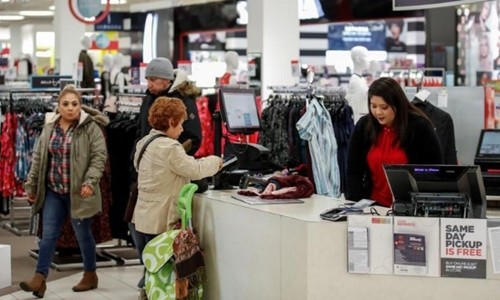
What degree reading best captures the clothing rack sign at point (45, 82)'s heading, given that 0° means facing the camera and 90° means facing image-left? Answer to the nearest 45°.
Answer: approximately 0°

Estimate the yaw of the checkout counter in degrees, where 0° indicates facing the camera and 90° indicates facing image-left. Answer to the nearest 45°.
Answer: approximately 0°

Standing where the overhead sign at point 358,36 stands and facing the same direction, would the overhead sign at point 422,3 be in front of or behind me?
in front

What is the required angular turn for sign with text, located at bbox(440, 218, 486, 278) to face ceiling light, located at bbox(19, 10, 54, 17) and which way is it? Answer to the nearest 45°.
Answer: approximately 135° to its right

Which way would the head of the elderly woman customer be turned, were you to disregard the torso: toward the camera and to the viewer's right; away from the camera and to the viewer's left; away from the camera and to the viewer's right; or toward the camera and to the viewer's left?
away from the camera and to the viewer's right

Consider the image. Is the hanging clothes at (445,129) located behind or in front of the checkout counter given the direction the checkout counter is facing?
behind

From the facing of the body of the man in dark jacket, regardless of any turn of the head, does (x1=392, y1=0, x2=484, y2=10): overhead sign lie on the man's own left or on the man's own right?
on the man's own left

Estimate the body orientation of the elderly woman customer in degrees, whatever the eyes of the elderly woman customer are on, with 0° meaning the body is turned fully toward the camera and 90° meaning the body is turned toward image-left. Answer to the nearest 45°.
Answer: approximately 225°

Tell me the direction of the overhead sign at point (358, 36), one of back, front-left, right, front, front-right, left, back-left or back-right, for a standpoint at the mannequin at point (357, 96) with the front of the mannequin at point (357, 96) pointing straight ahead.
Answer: back-left

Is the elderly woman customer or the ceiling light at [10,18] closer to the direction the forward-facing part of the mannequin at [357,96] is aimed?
the elderly woman customer

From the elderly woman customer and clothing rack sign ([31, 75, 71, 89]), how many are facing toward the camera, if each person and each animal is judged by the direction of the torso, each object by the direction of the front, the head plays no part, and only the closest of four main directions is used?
1

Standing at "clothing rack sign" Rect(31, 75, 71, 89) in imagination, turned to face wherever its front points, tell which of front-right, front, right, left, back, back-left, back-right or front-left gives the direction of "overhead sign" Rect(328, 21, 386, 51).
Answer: back-left

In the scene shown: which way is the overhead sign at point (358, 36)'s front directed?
toward the camera

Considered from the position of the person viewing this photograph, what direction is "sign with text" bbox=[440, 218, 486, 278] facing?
facing the viewer

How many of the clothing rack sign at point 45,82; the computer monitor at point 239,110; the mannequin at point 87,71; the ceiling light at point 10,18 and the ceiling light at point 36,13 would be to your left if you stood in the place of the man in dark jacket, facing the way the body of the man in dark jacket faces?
1

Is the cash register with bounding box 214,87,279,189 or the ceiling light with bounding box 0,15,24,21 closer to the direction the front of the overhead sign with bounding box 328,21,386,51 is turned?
the cash register
